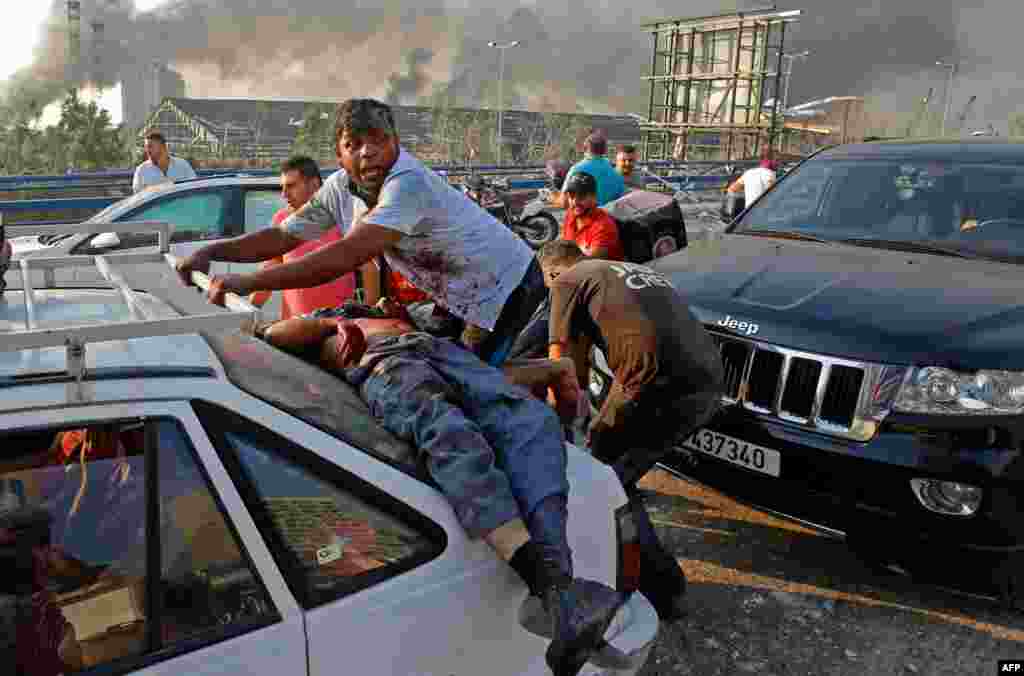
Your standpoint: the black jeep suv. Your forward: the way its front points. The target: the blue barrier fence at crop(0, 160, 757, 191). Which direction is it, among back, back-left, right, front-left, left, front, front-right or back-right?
right

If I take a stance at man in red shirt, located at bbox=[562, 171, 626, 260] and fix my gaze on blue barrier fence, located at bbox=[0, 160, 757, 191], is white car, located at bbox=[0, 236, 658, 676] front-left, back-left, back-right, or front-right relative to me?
back-left

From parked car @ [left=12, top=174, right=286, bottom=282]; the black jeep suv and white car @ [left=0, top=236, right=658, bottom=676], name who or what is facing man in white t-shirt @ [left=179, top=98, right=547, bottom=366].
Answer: the black jeep suv

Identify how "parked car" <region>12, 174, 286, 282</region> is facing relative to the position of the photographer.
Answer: facing to the left of the viewer

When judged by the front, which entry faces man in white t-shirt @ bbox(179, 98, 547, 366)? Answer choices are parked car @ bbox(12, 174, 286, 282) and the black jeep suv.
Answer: the black jeep suv

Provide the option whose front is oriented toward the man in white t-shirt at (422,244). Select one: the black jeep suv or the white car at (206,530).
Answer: the black jeep suv

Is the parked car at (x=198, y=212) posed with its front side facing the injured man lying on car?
no

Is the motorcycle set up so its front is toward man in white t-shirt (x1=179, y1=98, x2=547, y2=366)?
no

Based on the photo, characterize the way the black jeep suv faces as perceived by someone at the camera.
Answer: facing the viewer and to the left of the viewer

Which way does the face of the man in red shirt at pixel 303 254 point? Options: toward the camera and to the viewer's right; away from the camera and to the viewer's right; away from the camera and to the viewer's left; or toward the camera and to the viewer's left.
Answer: toward the camera and to the viewer's left
